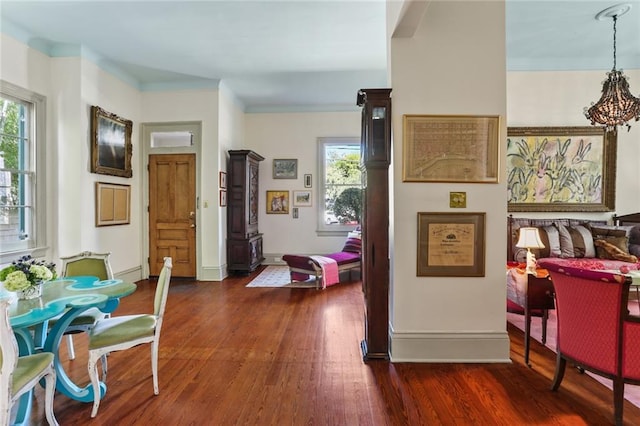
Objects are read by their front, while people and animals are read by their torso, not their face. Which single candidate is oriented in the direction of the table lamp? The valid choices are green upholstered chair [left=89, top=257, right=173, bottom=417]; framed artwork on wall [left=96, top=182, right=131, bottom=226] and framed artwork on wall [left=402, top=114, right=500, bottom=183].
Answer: framed artwork on wall [left=96, top=182, right=131, bottom=226]

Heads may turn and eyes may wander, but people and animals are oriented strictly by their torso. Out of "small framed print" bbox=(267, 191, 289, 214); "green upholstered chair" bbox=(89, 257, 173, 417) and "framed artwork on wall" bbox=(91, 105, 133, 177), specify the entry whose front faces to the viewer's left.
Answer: the green upholstered chair

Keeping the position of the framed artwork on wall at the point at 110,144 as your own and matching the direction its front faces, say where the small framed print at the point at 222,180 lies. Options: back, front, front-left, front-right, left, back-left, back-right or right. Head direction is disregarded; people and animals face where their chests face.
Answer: front-left

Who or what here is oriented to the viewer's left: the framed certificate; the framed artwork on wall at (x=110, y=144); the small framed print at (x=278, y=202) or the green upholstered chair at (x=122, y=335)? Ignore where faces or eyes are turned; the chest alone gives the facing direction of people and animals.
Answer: the green upholstered chair

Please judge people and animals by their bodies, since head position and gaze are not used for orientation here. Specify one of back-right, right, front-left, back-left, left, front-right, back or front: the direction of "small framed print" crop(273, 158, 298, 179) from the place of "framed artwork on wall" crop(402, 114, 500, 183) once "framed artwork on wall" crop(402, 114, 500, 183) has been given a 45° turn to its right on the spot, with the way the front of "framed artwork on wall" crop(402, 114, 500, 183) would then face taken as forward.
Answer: right

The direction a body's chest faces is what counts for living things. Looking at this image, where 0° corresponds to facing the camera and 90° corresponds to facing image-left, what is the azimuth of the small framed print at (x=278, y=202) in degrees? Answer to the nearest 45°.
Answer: approximately 0°

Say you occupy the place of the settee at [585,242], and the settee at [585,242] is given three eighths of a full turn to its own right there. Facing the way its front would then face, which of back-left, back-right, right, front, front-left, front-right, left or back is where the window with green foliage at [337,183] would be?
front-left

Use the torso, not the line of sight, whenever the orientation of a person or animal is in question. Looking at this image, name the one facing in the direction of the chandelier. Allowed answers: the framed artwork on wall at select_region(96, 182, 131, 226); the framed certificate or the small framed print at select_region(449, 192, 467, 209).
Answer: the framed artwork on wall

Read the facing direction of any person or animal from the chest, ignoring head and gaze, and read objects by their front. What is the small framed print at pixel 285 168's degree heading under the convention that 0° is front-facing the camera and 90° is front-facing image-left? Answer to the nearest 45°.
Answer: approximately 0°

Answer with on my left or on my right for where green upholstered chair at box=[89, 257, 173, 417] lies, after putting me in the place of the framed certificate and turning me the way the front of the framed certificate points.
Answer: on my right

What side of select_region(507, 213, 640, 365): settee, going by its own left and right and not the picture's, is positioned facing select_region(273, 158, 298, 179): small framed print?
right
